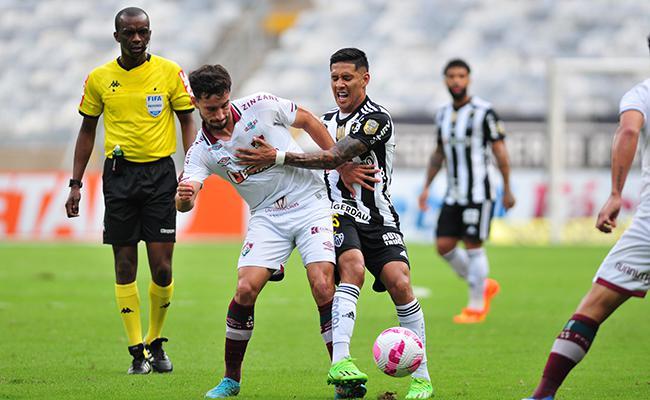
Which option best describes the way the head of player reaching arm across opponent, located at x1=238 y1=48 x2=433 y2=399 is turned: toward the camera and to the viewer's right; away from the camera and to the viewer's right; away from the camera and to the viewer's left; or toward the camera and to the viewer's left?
toward the camera and to the viewer's left

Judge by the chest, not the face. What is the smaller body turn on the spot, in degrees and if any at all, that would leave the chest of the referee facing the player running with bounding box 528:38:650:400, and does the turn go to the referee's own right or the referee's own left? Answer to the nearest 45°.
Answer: approximately 45° to the referee's own left

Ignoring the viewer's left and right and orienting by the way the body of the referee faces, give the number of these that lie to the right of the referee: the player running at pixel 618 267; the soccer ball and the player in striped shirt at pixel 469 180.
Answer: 0

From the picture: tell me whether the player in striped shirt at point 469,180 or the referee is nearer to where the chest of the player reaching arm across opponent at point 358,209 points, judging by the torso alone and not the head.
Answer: the referee

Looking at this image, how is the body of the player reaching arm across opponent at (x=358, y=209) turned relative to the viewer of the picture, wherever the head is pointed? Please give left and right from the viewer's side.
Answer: facing the viewer and to the left of the viewer

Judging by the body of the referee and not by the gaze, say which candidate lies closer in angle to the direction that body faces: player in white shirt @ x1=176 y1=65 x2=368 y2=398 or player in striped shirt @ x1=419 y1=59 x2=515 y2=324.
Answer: the player in white shirt

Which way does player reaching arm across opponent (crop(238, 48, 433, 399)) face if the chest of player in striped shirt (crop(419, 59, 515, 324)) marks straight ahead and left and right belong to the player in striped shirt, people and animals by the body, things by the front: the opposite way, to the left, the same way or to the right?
the same way

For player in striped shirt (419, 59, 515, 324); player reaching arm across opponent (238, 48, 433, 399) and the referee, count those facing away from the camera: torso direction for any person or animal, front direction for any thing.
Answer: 0

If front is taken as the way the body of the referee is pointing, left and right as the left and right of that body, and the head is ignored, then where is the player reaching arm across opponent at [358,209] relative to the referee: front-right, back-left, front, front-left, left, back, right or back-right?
front-left

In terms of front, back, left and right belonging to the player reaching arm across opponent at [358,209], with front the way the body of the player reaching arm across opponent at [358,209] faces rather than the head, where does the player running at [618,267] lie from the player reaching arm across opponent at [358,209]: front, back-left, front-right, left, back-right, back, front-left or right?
left

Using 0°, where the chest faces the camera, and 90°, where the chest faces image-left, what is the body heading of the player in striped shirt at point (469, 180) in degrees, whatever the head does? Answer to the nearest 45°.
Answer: approximately 45°

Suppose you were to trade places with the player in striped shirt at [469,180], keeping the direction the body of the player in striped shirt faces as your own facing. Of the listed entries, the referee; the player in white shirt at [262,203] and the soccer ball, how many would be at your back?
0

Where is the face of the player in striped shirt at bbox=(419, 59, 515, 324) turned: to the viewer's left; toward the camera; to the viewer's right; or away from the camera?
toward the camera

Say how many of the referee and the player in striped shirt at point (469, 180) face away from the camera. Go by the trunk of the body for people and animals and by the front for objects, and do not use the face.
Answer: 0

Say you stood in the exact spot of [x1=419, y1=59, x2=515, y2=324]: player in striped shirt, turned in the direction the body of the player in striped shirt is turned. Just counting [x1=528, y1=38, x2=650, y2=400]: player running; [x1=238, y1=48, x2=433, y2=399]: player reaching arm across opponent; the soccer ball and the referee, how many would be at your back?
0

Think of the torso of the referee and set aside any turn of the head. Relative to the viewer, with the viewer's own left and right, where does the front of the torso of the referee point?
facing the viewer
